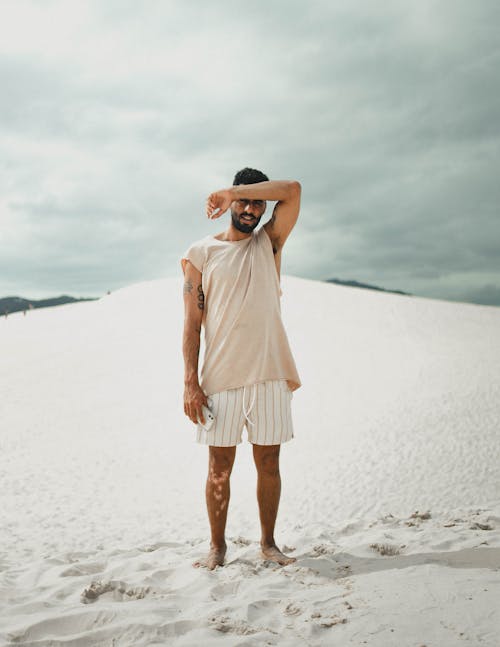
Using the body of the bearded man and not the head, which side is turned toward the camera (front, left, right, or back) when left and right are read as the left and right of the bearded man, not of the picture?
front
